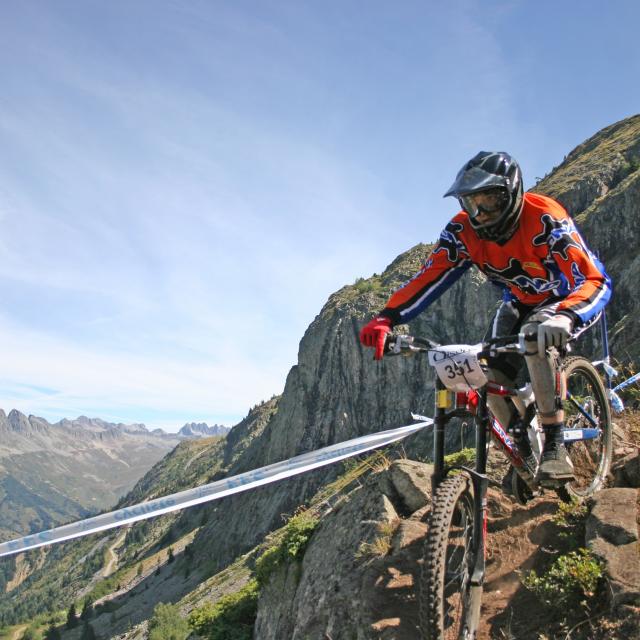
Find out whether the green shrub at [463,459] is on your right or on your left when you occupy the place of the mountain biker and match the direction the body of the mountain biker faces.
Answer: on your right

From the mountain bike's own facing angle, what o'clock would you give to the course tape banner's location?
The course tape banner is roughly at 2 o'clock from the mountain bike.

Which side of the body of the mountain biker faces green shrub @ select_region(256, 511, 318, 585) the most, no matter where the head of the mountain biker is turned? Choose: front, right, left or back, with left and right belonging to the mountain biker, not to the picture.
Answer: right

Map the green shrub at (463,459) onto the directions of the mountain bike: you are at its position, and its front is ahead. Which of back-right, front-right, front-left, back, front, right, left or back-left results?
back-right

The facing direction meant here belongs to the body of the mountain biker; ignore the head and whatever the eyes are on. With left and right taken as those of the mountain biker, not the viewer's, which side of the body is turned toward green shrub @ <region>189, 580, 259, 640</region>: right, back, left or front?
right

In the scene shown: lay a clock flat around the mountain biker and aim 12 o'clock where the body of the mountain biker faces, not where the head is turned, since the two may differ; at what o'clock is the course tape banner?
The course tape banner is roughly at 2 o'clock from the mountain biker.

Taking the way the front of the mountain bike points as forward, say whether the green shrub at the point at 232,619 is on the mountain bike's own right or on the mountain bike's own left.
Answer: on the mountain bike's own right

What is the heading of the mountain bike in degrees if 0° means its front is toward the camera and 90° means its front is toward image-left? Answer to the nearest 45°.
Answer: approximately 45°

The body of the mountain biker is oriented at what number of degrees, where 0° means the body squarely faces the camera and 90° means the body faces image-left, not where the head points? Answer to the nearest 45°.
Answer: approximately 45°
